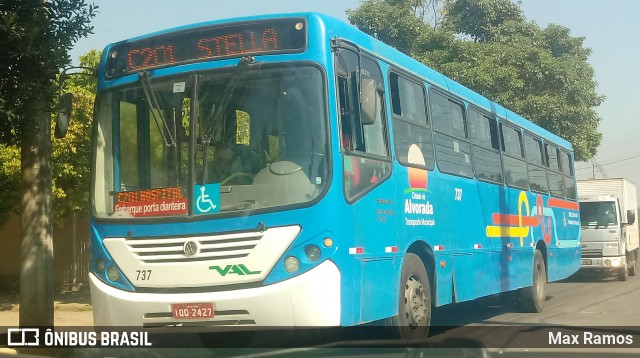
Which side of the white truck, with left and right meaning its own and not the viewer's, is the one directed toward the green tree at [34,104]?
front

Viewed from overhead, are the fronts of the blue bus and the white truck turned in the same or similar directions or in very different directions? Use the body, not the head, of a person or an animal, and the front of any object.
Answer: same or similar directions

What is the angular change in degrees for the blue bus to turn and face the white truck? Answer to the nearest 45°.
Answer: approximately 180°

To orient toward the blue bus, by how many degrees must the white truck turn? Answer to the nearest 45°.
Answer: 0° — it already faces it

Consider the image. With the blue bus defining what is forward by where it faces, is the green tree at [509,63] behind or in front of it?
behind

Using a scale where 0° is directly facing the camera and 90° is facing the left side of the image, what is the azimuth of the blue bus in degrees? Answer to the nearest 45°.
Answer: approximately 45°

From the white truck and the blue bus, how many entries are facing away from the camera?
0

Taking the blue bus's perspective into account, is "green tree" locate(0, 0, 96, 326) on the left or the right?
on its right

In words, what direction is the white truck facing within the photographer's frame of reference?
facing the viewer
